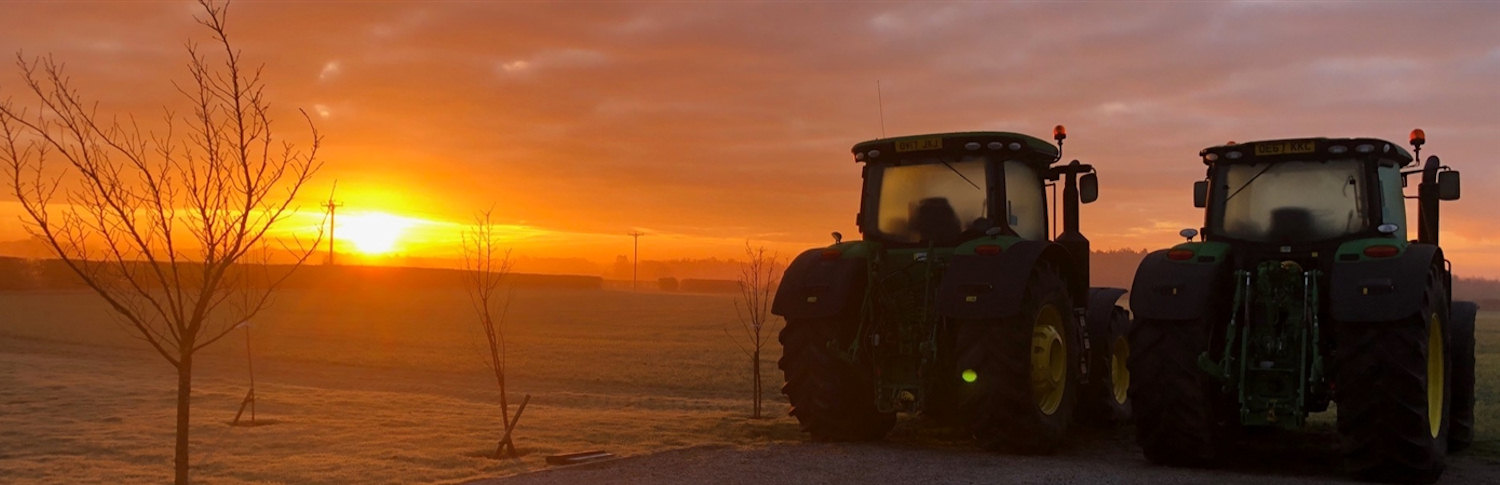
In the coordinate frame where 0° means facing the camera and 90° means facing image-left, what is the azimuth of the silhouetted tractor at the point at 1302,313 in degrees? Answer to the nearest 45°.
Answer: approximately 180°

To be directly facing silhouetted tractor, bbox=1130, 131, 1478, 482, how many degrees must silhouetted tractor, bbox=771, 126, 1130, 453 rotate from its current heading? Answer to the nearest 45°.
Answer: approximately 45° to its right

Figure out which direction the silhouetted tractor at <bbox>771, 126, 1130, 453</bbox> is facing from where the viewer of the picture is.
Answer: facing away from the viewer and to the right of the viewer

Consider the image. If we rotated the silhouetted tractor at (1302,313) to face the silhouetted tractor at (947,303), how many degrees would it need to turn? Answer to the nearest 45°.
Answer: approximately 90° to its left
